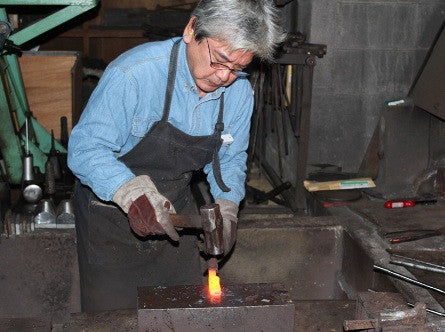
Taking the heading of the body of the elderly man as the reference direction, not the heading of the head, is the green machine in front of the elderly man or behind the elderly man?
behind

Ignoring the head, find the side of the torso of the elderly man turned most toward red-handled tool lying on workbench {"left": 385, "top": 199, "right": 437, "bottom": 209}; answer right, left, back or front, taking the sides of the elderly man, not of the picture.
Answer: left

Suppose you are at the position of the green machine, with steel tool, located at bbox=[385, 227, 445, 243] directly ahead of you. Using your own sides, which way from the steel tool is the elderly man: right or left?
right

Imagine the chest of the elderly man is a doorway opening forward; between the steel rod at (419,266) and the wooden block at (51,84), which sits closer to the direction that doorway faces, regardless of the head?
the steel rod

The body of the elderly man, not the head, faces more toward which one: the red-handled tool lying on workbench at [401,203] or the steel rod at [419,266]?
the steel rod

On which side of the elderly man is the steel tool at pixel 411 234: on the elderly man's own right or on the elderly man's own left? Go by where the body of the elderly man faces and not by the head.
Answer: on the elderly man's own left

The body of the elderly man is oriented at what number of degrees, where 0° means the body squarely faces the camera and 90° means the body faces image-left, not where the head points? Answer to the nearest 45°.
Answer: approximately 315°

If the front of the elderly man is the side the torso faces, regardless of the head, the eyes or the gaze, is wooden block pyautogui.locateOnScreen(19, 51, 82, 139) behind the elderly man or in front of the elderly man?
behind

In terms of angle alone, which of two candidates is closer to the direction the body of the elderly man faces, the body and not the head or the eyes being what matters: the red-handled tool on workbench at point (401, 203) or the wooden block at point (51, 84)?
the red-handled tool on workbench
